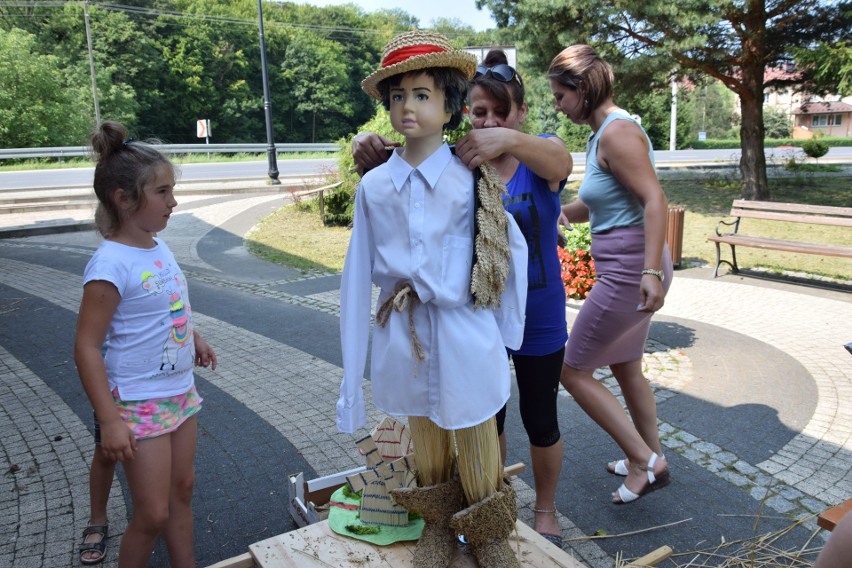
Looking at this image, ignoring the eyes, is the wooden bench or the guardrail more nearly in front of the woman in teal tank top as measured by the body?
the guardrail

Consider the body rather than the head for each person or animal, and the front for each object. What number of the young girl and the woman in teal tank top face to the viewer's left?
1

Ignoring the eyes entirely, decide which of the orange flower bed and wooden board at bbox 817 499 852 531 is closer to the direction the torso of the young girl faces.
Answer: the wooden board

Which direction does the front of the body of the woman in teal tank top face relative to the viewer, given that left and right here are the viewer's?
facing to the left of the viewer

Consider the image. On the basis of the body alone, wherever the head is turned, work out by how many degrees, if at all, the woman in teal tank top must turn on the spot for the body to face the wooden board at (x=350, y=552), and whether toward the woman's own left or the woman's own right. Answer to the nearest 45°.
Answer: approximately 45° to the woman's own left

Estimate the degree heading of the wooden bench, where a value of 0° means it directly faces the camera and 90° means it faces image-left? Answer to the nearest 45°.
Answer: approximately 45°

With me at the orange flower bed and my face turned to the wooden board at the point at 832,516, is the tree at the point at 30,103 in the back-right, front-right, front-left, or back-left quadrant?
back-right

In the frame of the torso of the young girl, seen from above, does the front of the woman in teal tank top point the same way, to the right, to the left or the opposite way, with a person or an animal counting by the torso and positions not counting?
the opposite way

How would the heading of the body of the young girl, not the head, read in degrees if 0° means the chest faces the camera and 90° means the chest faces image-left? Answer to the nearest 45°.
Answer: approximately 315°

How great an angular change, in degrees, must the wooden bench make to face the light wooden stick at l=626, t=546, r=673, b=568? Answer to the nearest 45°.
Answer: approximately 45° to its left

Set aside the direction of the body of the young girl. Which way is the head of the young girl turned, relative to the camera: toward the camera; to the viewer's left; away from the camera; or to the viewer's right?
to the viewer's right

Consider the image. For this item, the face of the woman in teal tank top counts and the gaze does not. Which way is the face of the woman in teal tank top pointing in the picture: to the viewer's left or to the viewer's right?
to the viewer's left
